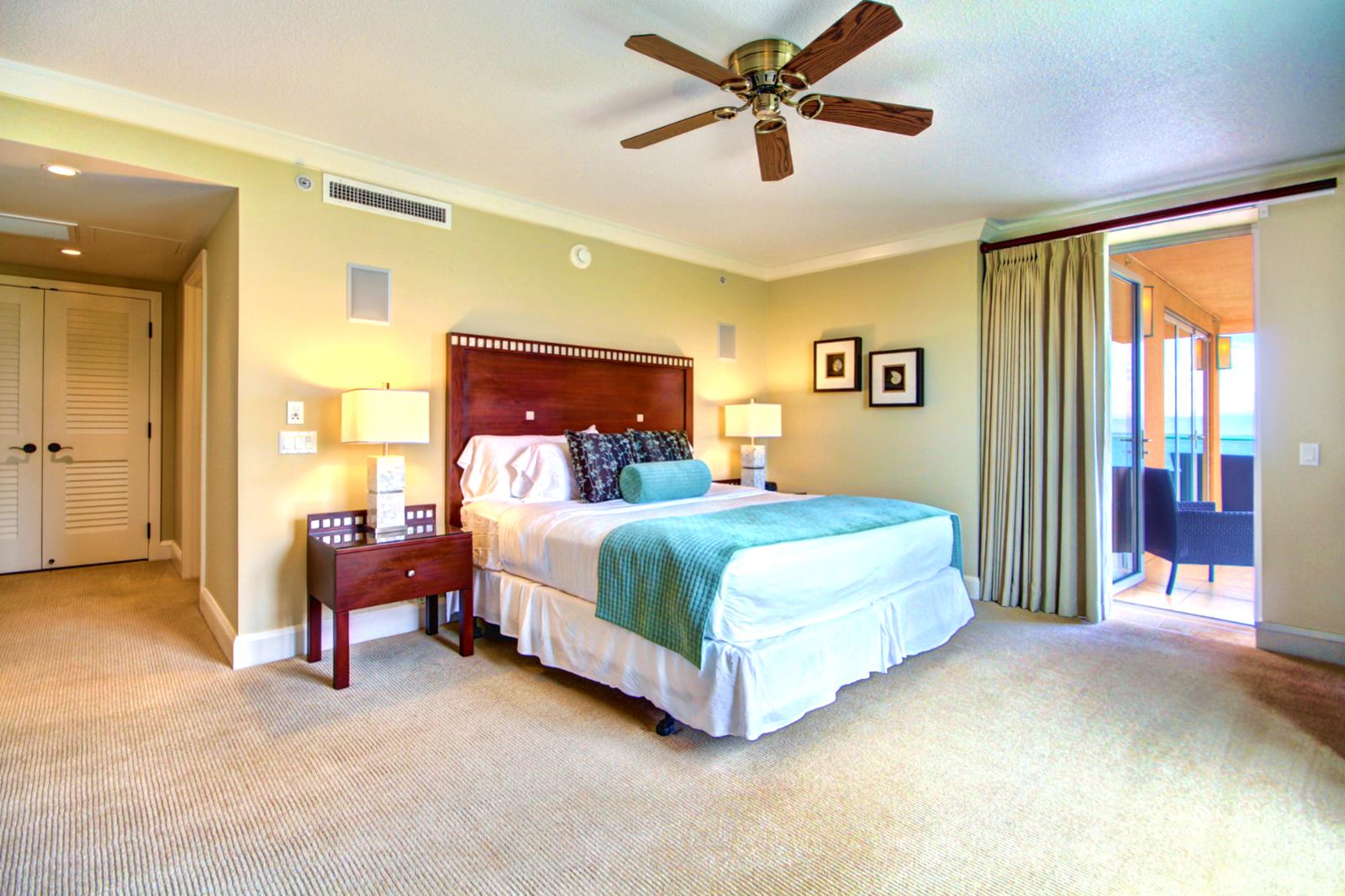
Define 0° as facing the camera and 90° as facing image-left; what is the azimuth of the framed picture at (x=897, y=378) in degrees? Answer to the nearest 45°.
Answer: approximately 45°

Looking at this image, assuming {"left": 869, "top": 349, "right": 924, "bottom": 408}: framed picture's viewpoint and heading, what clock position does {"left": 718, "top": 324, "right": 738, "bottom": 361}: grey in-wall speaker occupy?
The grey in-wall speaker is roughly at 2 o'clock from the framed picture.

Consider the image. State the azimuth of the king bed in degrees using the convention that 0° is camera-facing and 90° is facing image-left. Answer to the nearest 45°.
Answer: approximately 315°

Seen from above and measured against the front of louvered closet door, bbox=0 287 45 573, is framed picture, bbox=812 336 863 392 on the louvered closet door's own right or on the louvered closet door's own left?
on the louvered closet door's own left

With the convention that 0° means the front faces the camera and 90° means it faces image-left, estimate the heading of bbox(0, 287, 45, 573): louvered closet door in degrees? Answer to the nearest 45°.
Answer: approximately 0°

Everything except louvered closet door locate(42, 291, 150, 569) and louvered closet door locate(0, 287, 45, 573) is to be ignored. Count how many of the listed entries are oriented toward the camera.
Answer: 2
